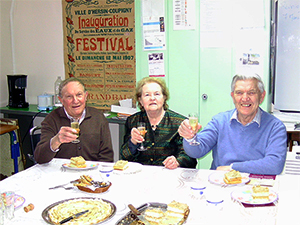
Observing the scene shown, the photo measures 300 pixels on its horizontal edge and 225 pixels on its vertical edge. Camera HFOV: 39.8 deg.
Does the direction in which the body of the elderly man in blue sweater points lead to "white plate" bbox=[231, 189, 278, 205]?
yes

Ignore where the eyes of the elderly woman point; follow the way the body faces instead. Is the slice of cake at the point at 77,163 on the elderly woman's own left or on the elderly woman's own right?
on the elderly woman's own right

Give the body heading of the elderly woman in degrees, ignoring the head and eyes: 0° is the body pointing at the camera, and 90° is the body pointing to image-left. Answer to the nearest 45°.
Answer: approximately 0°

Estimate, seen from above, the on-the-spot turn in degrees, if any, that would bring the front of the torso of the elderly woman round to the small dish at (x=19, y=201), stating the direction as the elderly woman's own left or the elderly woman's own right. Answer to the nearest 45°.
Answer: approximately 45° to the elderly woman's own right

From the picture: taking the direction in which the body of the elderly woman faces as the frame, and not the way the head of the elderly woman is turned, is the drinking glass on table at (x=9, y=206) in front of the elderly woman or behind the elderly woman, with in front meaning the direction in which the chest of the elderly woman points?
in front

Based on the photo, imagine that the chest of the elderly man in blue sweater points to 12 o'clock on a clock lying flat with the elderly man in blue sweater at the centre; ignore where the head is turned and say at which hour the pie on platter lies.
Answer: The pie on platter is roughly at 1 o'clock from the elderly man in blue sweater.

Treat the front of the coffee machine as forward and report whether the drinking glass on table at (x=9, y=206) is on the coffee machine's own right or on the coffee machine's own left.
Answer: on the coffee machine's own right

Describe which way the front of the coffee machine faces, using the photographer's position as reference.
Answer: facing the viewer and to the right of the viewer

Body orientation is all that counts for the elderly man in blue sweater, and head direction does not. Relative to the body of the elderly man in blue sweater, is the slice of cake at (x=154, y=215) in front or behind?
in front
